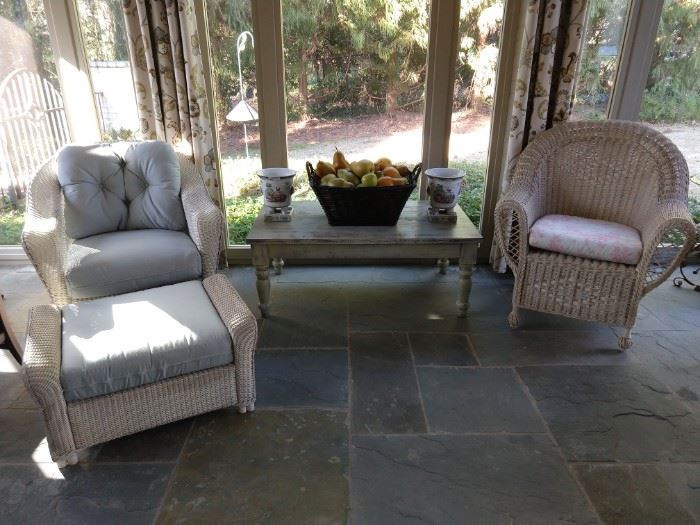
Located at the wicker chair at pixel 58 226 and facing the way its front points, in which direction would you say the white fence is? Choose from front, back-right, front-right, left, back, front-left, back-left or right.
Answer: back

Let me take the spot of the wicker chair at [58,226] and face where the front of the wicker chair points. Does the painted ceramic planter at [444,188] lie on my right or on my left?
on my left

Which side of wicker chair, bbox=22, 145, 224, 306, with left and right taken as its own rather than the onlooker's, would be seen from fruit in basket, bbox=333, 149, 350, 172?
left

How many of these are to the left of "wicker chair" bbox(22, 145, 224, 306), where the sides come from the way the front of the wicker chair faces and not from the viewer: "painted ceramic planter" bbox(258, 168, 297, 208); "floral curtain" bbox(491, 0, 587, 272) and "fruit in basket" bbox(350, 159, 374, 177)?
3

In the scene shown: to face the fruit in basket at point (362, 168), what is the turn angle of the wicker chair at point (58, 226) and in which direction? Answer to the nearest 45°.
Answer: approximately 90° to its left

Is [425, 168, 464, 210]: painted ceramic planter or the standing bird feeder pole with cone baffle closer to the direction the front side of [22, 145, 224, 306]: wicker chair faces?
the painted ceramic planter

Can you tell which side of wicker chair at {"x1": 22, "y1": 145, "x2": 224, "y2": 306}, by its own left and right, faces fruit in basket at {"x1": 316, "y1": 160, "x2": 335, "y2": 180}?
left

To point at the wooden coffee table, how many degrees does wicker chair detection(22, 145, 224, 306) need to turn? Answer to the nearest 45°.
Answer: approximately 90° to its left

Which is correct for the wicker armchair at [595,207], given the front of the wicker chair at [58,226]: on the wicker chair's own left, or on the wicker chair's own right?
on the wicker chair's own left

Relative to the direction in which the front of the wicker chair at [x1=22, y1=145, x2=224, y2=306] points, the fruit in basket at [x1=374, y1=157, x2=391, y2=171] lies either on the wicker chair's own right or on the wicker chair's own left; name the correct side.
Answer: on the wicker chair's own left

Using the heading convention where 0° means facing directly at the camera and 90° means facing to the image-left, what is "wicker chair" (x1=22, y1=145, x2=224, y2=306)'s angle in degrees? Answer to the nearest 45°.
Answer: approximately 0°

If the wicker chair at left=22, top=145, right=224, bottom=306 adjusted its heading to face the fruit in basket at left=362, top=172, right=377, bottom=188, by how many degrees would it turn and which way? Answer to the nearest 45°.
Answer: approximately 90° to its left
